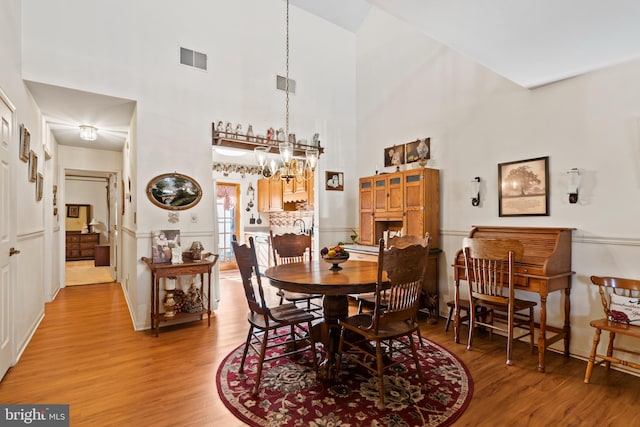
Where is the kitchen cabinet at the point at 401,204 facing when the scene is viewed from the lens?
facing the viewer and to the left of the viewer

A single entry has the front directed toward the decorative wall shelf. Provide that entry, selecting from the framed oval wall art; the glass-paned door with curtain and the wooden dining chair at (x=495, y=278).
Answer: the glass-paned door with curtain

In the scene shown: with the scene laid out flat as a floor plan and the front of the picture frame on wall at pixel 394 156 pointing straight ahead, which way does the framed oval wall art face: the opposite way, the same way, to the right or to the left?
to the left

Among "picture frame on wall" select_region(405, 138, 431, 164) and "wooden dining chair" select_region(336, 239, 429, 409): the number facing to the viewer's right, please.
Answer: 0

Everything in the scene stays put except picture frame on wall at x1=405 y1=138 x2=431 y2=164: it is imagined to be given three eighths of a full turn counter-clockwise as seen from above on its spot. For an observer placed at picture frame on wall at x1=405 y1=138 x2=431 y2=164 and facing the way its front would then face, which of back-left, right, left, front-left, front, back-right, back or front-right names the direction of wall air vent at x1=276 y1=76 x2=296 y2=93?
back

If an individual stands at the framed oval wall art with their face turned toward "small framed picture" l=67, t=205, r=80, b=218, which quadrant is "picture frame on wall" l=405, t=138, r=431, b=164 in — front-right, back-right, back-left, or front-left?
back-right

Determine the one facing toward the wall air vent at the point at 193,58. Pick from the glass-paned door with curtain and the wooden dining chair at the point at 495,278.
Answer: the glass-paned door with curtain

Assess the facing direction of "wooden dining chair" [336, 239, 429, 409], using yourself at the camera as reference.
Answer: facing away from the viewer and to the left of the viewer

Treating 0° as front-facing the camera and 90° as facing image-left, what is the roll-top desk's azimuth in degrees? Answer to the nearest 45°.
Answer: approximately 45°

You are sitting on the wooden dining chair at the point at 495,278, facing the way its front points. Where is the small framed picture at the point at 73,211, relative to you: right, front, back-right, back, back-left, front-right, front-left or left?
back-left

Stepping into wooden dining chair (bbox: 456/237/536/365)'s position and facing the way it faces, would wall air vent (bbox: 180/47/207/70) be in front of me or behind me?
behind

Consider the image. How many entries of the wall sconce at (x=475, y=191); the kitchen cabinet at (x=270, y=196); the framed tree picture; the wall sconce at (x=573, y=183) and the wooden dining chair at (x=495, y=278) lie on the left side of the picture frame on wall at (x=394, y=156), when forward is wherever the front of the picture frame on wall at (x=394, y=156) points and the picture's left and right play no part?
4

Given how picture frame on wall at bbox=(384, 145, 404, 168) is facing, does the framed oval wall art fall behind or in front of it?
in front

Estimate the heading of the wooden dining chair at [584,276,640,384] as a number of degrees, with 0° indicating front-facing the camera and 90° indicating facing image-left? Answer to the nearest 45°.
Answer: approximately 45°

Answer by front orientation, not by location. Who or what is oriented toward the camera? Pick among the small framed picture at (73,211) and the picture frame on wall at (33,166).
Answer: the small framed picture

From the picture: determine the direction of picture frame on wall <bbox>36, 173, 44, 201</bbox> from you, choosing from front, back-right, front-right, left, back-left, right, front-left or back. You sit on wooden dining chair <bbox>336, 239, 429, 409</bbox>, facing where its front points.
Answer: front-left

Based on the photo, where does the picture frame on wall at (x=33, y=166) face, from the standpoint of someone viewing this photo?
facing to the right of the viewer

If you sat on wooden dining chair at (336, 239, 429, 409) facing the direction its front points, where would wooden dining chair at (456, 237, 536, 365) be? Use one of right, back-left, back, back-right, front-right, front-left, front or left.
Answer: right

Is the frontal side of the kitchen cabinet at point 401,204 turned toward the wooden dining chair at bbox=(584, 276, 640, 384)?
no

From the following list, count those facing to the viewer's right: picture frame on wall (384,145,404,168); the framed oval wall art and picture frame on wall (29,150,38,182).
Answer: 1

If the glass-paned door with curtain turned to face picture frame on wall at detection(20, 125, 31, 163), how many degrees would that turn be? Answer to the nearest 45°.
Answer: approximately 45° to its right

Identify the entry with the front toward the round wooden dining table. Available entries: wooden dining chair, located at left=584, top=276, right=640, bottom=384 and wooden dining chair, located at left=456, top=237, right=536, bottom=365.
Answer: wooden dining chair, located at left=584, top=276, right=640, bottom=384
